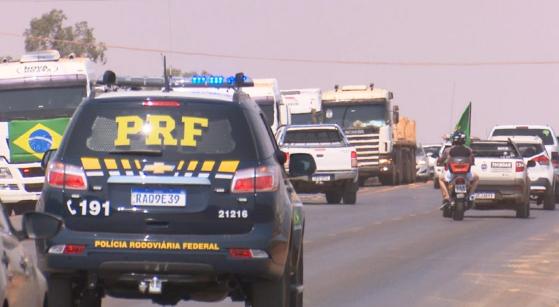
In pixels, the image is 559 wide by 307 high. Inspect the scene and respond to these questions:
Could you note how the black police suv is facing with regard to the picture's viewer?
facing away from the viewer

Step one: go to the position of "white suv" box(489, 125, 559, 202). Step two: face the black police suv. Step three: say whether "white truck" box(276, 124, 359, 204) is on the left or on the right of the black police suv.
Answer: right

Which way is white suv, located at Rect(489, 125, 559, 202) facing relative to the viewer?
away from the camera

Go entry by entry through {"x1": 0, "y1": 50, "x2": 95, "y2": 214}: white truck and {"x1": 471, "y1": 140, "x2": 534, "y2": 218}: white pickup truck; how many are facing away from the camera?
1

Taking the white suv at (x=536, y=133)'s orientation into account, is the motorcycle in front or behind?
behind

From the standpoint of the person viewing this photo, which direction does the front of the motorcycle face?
facing away from the viewer

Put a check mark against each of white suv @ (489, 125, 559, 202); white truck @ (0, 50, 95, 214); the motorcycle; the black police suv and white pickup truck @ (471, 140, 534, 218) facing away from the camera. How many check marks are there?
4

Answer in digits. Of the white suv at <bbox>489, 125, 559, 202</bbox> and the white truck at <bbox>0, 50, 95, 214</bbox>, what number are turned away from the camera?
1

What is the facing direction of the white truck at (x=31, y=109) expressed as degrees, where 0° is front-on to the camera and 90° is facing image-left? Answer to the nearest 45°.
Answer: approximately 0°

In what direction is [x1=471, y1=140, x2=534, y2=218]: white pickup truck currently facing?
away from the camera
